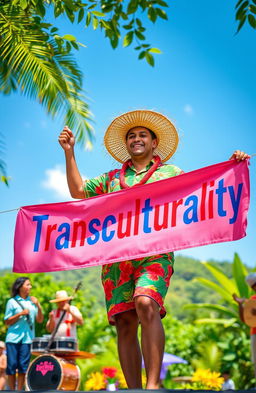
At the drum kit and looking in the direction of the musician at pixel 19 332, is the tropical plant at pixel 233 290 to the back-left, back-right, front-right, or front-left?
back-right

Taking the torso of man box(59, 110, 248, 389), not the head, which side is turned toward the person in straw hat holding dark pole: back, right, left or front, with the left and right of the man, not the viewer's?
back

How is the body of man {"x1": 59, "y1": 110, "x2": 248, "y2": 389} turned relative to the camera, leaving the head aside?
toward the camera

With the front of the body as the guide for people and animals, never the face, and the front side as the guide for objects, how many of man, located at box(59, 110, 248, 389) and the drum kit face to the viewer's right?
0

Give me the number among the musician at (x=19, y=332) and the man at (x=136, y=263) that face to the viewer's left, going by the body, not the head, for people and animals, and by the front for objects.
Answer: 0

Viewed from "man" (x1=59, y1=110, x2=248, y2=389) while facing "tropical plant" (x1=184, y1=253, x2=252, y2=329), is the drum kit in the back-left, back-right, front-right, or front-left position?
front-left

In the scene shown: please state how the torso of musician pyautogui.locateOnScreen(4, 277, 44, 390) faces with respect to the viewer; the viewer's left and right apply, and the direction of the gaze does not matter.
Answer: facing the viewer and to the right of the viewer

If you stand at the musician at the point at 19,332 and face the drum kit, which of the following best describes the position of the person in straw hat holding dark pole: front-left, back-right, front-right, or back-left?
front-left

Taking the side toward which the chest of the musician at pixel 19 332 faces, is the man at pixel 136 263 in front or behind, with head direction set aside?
in front

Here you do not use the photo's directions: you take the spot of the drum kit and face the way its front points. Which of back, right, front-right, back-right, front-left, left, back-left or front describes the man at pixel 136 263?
front-left
